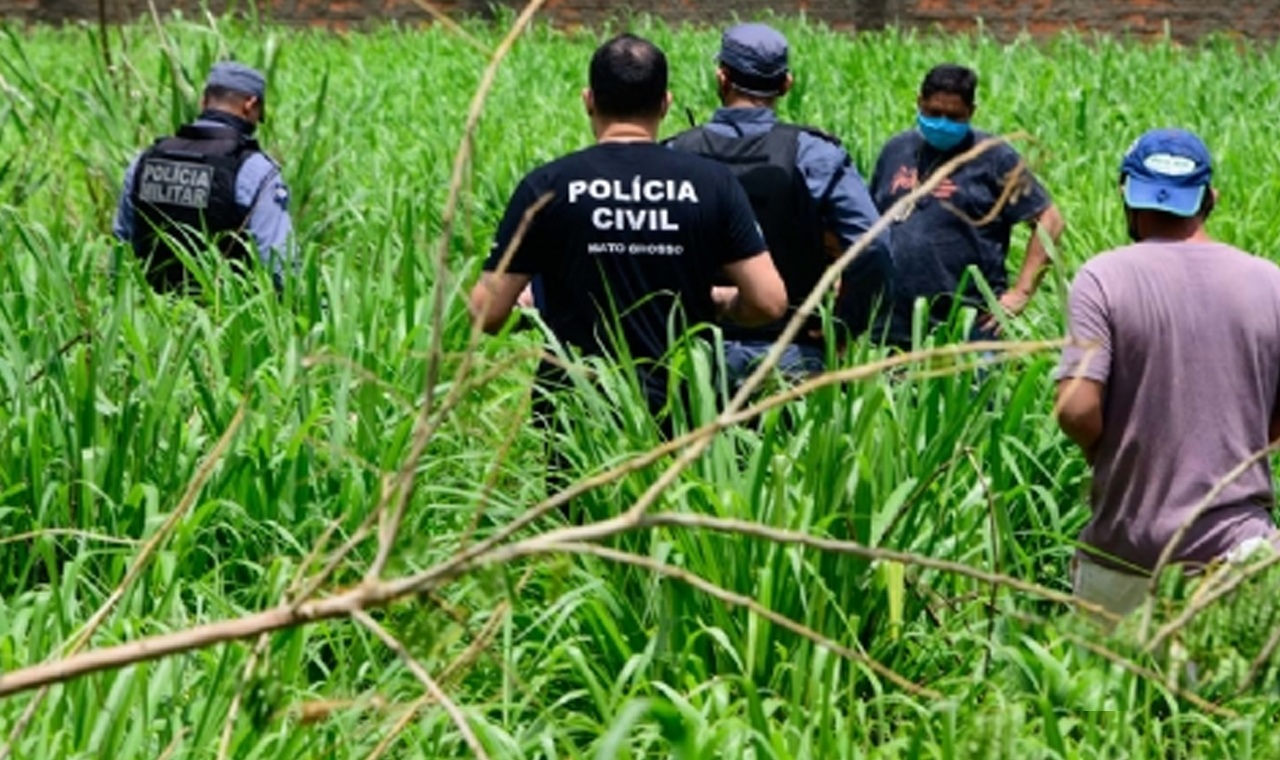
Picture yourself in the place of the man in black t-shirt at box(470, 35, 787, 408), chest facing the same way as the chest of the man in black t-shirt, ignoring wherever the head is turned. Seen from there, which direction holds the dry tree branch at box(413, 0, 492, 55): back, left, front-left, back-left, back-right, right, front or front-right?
back

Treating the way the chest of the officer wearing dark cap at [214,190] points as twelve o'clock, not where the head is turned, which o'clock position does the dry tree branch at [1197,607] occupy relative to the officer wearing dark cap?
The dry tree branch is roughly at 4 o'clock from the officer wearing dark cap.

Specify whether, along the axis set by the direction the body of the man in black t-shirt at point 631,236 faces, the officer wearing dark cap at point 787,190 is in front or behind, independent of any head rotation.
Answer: in front

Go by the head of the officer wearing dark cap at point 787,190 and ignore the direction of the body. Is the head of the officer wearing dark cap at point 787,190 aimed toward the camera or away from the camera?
away from the camera

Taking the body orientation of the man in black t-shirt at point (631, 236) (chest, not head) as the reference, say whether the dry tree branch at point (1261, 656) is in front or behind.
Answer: behind

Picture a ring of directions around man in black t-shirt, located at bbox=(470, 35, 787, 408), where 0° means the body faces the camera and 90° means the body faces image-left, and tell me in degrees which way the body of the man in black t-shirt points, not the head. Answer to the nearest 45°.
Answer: approximately 180°

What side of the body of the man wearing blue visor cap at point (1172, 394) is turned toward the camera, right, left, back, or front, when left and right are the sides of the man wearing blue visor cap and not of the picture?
back

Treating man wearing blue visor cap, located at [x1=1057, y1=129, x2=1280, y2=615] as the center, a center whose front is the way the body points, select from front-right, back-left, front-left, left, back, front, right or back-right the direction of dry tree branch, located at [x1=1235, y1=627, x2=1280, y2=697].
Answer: back

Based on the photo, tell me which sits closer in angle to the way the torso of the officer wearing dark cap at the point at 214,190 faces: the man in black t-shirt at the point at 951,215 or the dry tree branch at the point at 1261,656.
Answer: the man in black t-shirt

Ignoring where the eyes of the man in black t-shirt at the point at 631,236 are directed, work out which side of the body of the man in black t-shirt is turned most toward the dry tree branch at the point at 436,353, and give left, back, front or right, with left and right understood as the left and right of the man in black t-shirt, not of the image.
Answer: back

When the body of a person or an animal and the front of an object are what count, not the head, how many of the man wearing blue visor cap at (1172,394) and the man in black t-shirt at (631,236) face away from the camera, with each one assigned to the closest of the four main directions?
2
